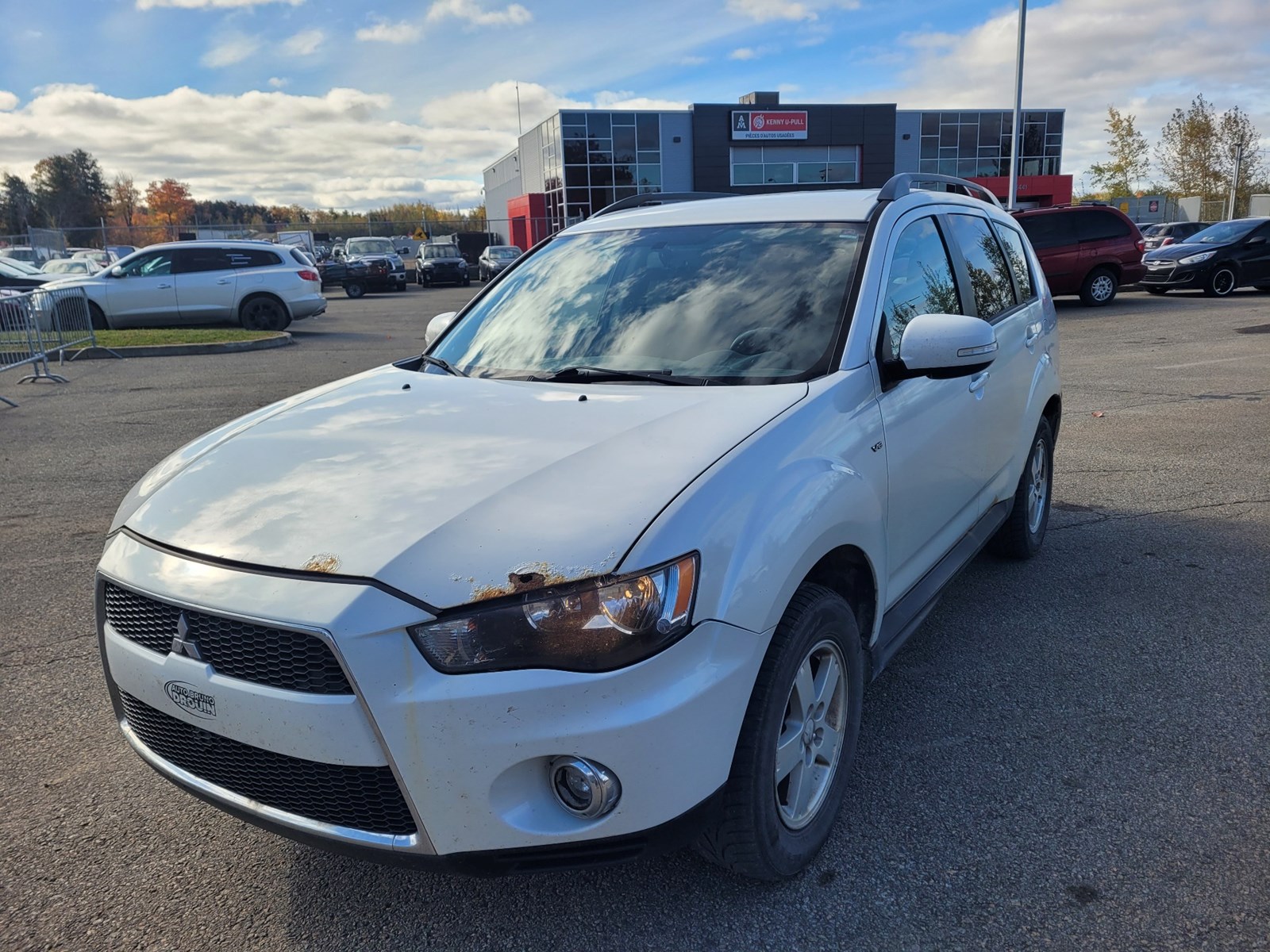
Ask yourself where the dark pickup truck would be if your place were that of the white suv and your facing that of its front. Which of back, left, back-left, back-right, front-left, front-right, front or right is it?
back-right

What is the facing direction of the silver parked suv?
to the viewer's left

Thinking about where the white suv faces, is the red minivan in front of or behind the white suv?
behind

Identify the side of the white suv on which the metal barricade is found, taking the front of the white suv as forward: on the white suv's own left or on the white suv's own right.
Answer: on the white suv's own right

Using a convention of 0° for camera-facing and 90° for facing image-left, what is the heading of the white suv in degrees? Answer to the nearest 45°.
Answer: approximately 45°

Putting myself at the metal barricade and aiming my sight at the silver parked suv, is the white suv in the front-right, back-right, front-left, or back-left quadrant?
back-right
